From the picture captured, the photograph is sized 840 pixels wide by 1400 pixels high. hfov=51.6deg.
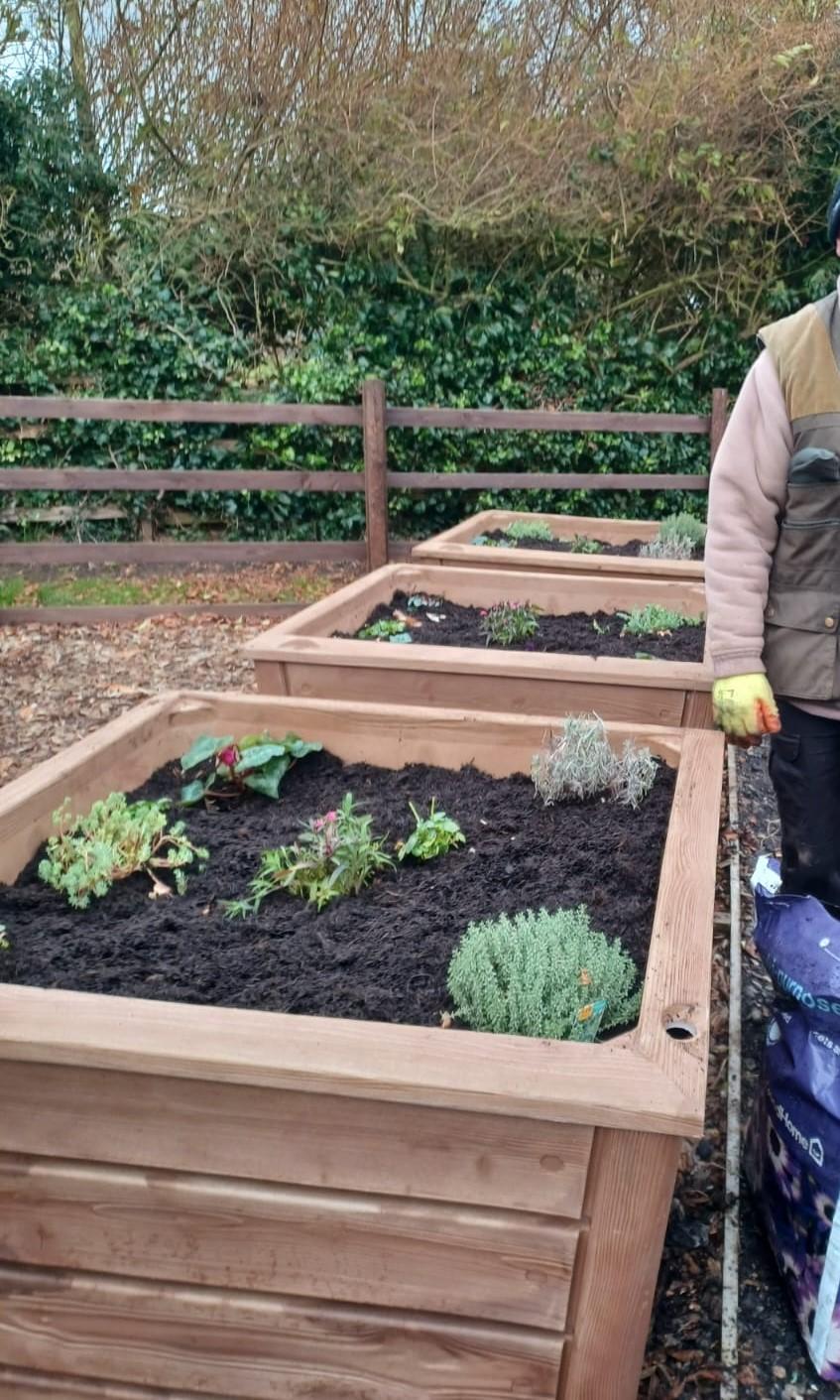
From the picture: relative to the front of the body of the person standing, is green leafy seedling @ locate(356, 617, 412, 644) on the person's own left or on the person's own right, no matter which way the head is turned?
on the person's own right

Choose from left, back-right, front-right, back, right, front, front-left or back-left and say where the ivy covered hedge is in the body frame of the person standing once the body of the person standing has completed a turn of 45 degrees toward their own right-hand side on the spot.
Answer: right

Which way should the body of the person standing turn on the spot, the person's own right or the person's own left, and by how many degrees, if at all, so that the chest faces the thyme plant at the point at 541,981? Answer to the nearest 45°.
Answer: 0° — they already face it

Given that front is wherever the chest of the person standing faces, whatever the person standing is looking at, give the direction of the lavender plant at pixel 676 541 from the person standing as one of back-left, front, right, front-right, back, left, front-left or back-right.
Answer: back

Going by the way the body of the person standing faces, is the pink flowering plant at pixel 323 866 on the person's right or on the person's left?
on the person's right

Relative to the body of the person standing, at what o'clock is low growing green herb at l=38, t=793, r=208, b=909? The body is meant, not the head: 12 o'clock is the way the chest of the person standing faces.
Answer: The low growing green herb is roughly at 2 o'clock from the person standing.

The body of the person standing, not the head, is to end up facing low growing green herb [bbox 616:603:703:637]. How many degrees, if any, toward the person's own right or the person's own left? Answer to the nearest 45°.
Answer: approximately 180°

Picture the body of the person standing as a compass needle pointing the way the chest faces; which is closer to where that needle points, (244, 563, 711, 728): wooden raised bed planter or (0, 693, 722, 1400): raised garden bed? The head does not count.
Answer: the raised garden bed

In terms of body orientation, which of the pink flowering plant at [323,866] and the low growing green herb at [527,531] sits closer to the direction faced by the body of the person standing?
the pink flowering plant

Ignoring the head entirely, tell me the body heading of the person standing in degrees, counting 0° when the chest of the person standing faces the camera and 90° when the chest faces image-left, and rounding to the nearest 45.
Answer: approximately 0°

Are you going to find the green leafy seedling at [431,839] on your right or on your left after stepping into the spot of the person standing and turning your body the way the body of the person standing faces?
on your right

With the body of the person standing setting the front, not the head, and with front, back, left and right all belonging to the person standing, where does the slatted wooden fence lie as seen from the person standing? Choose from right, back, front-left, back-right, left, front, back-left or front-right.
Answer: back-right
